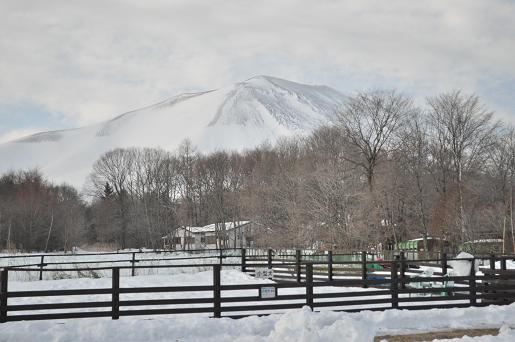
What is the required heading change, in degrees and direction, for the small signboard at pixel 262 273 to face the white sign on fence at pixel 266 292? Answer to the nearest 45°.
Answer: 0° — it already faces it

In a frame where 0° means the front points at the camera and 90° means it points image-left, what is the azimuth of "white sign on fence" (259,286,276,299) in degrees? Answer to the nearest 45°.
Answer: approximately 0°

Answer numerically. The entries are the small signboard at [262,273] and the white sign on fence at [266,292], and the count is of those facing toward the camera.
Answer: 2

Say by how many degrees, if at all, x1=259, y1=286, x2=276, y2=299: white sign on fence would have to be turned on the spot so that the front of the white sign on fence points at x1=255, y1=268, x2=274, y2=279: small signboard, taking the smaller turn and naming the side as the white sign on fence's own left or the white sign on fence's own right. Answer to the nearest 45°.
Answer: approximately 180°

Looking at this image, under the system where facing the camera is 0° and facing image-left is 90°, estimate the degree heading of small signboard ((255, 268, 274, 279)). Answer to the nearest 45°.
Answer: approximately 0°
